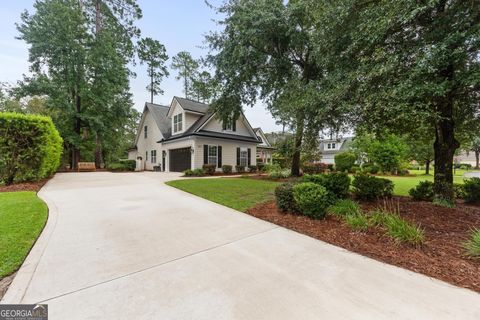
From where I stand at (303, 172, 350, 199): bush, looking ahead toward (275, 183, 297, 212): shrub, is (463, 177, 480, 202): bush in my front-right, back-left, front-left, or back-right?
back-left

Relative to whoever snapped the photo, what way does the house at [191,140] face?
facing the viewer and to the right of the viewer

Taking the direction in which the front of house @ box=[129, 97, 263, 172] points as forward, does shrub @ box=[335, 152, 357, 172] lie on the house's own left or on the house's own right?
on the house's own left

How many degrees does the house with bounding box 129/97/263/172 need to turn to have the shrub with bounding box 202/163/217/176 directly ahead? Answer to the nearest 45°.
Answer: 0° — it already faces it

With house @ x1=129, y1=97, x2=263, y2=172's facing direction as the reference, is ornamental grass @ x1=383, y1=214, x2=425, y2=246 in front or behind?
in front

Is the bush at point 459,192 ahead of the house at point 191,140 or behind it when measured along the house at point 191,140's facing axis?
ahead

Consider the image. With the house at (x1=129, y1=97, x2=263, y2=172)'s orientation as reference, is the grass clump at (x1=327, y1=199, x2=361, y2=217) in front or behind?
in front

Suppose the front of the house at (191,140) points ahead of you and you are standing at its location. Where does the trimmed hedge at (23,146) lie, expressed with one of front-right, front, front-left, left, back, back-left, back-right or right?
right

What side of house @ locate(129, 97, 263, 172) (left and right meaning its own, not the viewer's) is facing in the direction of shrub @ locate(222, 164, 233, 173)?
front

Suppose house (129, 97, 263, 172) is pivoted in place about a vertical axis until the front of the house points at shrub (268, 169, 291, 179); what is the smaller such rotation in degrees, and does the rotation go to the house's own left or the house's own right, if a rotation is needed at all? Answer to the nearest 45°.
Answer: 0° — it already faces it
